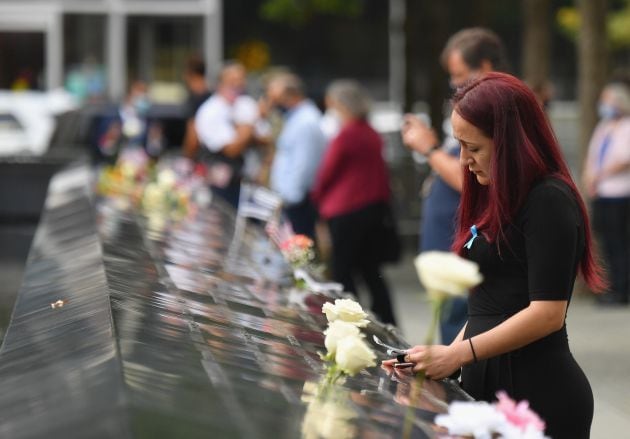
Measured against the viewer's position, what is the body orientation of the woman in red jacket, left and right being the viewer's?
facing away from the viewer and to the left of the viewer

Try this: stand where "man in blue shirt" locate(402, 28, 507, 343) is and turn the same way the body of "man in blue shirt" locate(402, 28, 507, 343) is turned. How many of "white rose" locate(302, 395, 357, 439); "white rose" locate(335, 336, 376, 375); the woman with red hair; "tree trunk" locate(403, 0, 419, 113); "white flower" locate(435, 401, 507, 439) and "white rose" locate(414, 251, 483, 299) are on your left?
5

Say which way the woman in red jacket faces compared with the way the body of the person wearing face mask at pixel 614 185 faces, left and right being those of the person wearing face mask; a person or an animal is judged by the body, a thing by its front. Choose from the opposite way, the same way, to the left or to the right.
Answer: to the right

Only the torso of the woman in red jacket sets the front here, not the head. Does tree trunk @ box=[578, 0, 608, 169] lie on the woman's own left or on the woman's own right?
on the woman's own right

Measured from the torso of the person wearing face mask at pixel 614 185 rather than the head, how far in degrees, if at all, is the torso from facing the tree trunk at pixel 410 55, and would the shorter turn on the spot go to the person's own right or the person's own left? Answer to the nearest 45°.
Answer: approximately 90° to the person's own right

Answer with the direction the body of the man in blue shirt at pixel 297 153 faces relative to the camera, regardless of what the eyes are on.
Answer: to the viewer's left

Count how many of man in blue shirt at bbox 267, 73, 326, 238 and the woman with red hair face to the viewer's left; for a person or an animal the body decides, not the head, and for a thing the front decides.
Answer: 2

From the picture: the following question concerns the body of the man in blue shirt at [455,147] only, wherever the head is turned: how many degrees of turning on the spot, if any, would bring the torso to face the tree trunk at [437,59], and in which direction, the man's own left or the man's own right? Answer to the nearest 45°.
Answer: approximately 90° to the man's own right

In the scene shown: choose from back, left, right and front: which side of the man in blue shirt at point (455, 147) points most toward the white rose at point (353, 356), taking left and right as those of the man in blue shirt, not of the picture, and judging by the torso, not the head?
left

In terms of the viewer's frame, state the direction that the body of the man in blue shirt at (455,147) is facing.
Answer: to the viewer's left

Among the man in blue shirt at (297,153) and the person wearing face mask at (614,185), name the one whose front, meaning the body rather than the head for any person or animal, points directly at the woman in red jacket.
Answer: the person wearing face mask

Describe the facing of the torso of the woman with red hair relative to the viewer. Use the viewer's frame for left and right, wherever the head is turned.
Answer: facing to the left of the viewer
